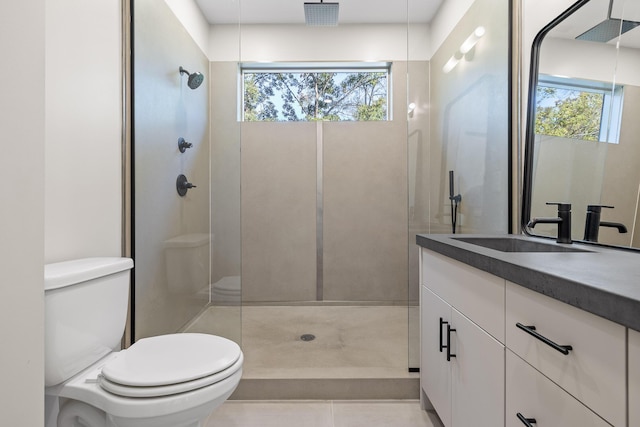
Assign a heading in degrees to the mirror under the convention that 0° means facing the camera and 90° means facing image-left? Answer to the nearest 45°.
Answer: approximately 45°

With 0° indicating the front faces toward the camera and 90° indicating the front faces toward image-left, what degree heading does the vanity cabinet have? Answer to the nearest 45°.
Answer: approximately 45°

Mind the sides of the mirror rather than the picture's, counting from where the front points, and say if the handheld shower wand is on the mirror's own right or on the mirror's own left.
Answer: on the mirror's own right

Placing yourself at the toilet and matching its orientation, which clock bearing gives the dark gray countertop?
The dark gray countertop is roughly at 12 o'clock from the toilet.

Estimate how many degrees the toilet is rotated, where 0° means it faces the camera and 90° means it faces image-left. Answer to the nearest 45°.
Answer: approximately 315°

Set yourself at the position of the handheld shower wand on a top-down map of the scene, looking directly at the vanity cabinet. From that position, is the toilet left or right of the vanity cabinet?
right

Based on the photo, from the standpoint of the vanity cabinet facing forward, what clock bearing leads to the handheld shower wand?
The handheld shower wand is roughly at 4 o'clock from the vanity cabinet.

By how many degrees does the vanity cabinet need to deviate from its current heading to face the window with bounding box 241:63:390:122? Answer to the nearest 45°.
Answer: approximately 90° to its right
